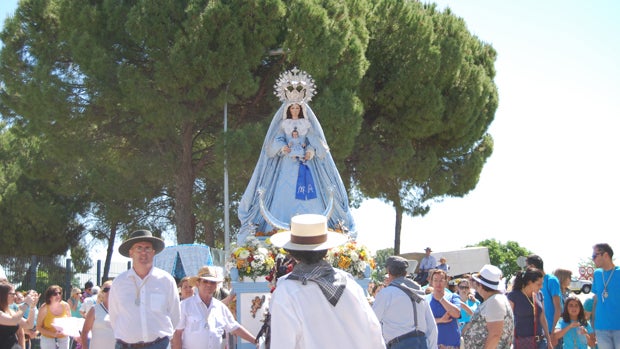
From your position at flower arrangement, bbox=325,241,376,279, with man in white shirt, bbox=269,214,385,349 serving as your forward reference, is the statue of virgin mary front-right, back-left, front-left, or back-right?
back-right

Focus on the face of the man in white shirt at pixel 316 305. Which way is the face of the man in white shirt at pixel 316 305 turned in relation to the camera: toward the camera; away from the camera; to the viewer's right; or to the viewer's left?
away from the camera

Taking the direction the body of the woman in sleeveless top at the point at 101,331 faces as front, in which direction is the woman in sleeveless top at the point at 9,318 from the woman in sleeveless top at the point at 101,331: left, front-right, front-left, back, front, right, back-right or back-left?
back-right

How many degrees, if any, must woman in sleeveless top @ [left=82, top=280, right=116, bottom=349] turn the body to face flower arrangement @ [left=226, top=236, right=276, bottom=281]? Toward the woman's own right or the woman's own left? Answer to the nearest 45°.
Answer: approximately 90° to the woman's own left

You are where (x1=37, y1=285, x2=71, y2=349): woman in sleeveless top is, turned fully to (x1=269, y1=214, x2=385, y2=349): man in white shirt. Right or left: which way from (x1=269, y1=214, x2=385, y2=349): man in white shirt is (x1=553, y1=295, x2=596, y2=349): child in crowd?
left

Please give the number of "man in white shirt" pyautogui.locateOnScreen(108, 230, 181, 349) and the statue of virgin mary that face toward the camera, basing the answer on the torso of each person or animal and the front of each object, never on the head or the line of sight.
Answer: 2
